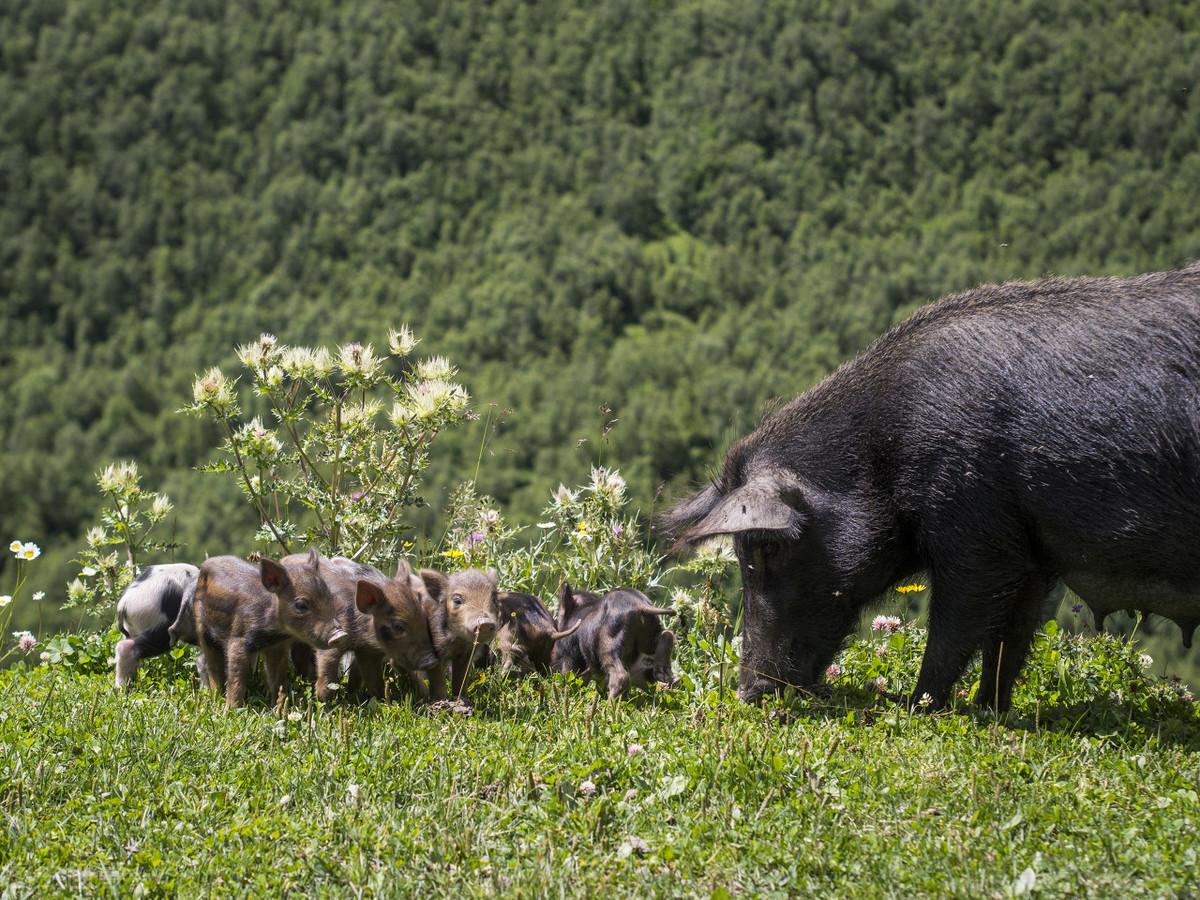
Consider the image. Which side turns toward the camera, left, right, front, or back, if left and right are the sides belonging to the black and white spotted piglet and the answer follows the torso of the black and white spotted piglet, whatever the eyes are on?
right

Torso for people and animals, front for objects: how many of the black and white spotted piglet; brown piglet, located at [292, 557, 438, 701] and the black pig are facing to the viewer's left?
1

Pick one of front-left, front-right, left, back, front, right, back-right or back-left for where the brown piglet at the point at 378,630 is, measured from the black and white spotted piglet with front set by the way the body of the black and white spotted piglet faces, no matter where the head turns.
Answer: front-right

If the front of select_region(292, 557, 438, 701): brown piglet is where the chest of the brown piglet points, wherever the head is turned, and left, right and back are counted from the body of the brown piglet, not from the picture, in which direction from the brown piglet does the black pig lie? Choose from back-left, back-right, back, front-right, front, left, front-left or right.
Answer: front-left

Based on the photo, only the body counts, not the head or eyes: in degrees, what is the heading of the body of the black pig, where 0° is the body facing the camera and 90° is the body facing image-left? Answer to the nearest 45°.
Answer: approximately 90°

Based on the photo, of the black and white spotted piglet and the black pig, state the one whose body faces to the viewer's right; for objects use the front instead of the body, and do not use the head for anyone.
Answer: the black and white spotted piglet

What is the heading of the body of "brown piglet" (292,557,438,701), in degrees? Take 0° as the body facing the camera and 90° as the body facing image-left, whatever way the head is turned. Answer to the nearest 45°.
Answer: approximately 315°

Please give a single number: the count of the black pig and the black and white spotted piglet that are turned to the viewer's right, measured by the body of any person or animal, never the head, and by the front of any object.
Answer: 1

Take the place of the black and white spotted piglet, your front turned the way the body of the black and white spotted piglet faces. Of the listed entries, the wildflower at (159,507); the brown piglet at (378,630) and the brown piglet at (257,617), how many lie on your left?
1

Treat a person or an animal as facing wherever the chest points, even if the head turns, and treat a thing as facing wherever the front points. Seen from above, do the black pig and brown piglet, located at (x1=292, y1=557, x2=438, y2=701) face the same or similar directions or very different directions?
very different directions

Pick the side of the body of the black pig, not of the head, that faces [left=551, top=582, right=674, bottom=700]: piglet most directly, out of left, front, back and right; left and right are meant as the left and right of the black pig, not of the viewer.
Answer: front
